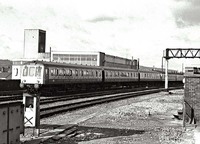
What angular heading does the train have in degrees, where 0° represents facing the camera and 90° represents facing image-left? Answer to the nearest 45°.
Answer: approximately 45°

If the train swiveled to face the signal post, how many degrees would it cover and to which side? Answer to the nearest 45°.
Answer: approximately 45° to its left
